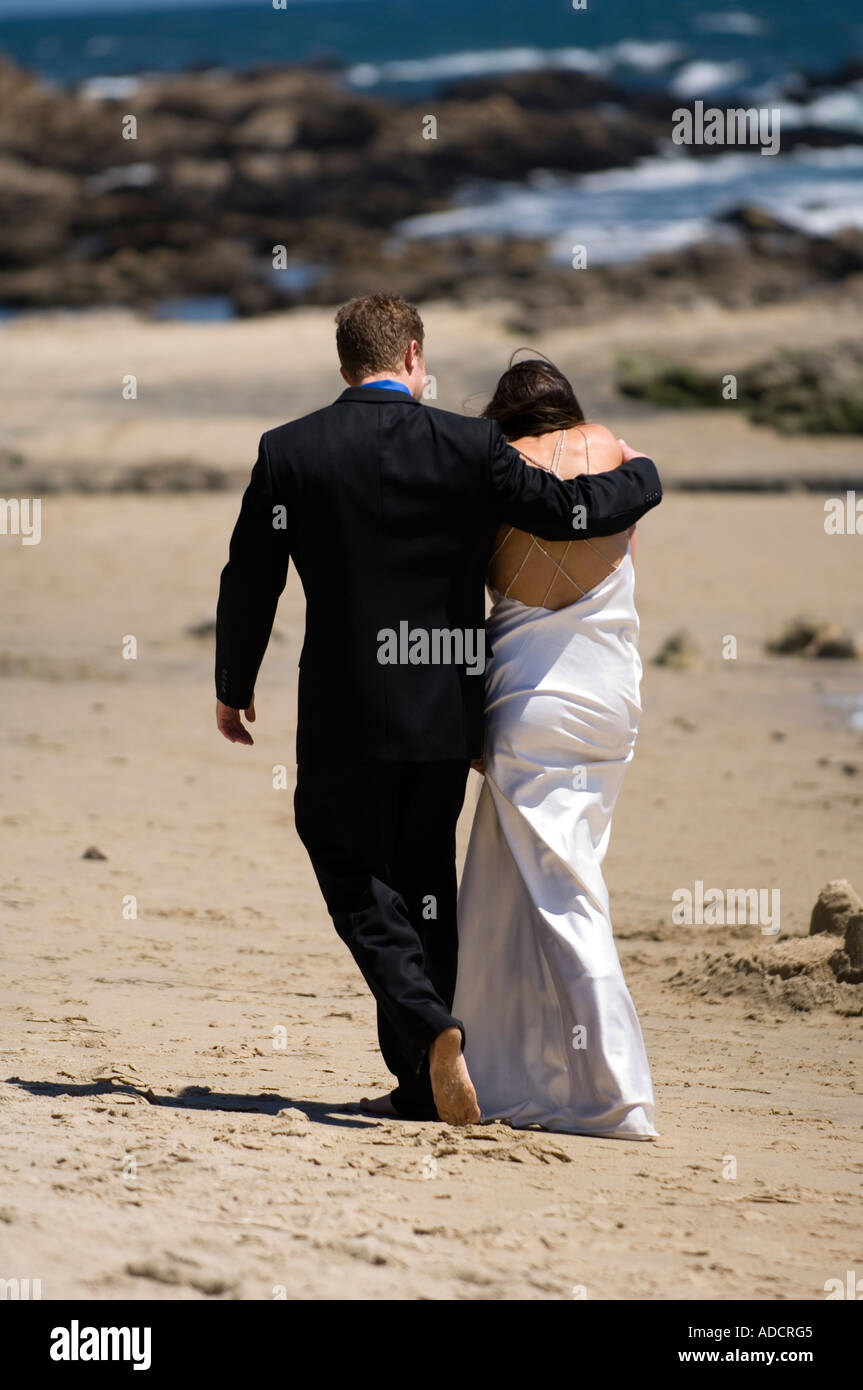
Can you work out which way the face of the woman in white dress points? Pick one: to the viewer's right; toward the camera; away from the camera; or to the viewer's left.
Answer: away from the camera

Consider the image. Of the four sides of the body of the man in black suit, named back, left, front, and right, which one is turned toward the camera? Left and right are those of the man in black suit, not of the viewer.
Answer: back

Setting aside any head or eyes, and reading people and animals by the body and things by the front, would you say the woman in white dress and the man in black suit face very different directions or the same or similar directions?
same or similar directions

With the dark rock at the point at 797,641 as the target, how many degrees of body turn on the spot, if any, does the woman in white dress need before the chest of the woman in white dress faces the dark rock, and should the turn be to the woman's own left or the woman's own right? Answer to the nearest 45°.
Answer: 0° — they already face it

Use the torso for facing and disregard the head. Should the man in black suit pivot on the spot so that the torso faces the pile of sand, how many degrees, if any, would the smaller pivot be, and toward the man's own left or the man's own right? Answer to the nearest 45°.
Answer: approximately 45° to the man's own right

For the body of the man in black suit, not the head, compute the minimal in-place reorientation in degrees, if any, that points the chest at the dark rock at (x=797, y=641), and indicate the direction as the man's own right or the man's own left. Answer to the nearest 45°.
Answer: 0° — they already face it

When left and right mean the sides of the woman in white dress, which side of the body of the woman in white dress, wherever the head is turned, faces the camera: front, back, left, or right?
back

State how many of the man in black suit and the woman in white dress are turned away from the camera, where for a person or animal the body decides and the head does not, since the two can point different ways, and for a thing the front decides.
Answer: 2
